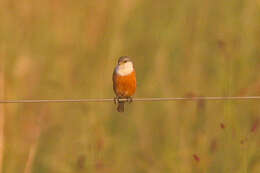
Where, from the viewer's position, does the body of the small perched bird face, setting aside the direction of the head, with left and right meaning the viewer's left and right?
facing the viewer
